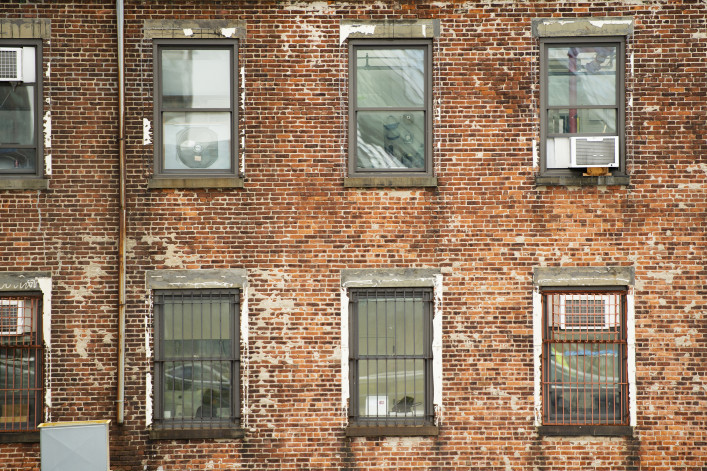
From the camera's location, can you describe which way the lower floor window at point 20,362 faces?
facing the viewer
